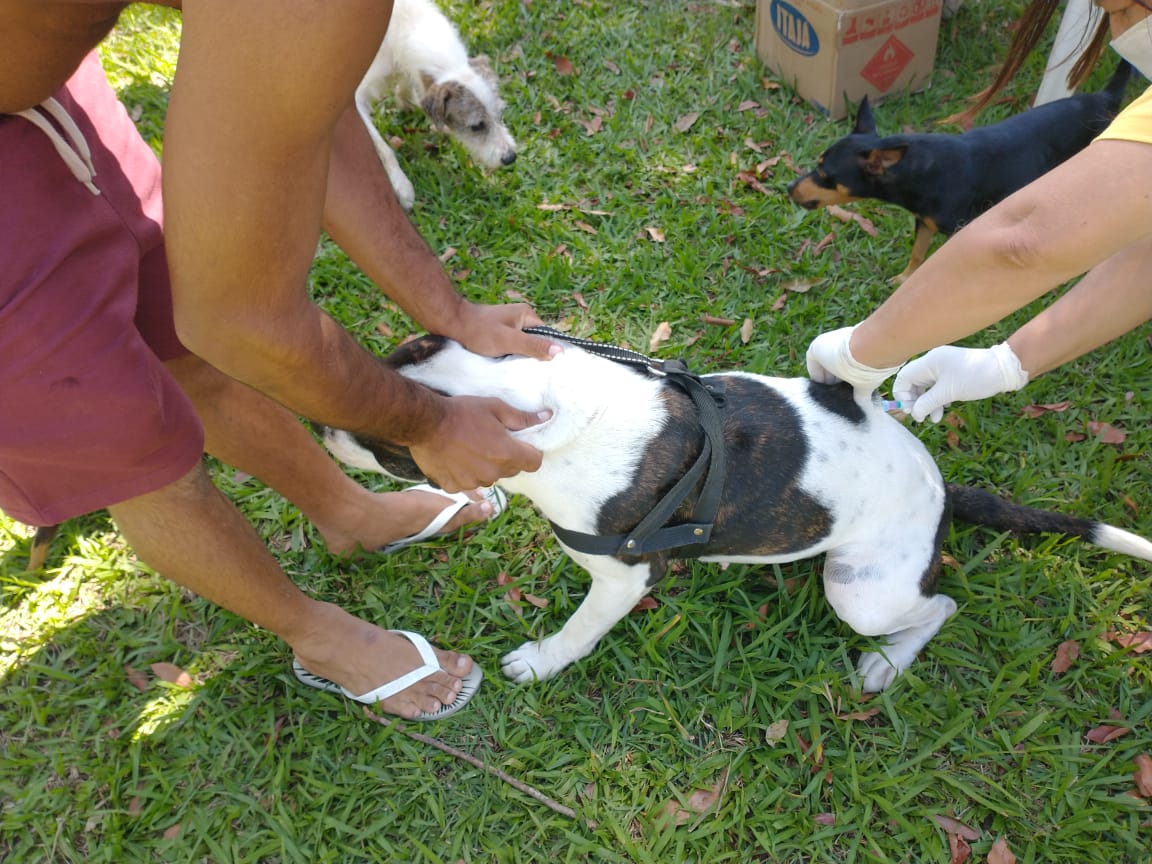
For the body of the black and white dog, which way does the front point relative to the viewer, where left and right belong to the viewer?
facing to the left of the viewer

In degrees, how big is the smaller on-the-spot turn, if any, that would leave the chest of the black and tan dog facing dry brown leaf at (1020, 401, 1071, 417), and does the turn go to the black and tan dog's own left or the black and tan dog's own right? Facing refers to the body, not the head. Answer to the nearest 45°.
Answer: approximately 135° to the black and tan dog's own left

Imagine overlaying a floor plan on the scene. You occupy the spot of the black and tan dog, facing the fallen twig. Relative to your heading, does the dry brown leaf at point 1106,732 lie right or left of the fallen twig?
left

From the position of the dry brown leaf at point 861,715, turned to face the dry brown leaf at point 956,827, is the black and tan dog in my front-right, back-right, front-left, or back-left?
back-left

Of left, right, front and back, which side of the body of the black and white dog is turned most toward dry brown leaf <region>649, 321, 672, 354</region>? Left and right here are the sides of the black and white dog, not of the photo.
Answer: right

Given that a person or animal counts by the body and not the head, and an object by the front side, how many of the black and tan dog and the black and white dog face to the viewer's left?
2

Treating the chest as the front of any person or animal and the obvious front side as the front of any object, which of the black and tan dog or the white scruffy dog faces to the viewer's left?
the black and tan dog

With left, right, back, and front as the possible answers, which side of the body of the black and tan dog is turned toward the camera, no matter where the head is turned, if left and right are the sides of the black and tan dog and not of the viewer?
left

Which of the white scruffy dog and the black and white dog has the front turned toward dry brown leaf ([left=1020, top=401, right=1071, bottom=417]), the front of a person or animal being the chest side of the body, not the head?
the white scruffy dog

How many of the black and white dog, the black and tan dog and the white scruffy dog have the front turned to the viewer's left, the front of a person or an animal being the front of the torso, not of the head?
2

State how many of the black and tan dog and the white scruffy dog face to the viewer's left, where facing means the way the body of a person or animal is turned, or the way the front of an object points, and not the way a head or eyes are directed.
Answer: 1
